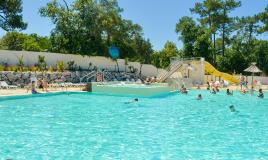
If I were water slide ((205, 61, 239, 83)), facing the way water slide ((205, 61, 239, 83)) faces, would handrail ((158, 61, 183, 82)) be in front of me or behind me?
behind

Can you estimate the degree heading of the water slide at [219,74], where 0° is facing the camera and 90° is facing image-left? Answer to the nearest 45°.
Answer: approximately 270°

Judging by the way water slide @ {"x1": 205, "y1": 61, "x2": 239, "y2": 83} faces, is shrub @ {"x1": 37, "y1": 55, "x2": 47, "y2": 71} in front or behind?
behind

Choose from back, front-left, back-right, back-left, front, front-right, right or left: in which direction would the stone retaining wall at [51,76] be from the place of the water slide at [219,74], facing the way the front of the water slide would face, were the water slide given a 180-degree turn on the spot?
front-left

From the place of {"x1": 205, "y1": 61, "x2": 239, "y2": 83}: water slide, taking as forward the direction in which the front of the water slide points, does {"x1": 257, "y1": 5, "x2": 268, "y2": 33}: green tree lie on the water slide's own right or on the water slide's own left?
on the water slide's own left

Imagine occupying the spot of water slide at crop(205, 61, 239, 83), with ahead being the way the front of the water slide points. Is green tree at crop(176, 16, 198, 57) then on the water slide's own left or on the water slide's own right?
on the water slide's own left
